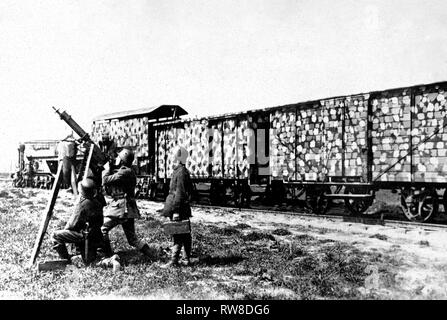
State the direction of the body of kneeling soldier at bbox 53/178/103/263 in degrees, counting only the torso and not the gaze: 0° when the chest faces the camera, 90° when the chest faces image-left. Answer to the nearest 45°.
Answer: approximately 135°

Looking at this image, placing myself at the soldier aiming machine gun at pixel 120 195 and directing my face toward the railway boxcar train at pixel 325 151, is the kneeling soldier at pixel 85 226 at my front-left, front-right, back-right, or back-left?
back-left

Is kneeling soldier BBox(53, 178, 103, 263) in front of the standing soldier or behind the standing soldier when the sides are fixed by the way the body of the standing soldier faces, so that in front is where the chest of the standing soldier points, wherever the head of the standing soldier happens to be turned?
in front

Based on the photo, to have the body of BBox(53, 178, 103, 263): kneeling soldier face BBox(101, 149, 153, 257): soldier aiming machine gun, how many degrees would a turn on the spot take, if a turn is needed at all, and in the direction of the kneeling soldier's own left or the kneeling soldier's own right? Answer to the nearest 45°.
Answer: approximately 135° to the kneeling soldier's own right

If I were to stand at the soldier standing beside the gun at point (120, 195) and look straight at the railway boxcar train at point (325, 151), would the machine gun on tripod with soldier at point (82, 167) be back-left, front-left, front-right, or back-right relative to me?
back-left

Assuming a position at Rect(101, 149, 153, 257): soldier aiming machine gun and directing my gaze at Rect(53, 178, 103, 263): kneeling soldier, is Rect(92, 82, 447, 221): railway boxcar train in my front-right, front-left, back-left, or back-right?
back-right

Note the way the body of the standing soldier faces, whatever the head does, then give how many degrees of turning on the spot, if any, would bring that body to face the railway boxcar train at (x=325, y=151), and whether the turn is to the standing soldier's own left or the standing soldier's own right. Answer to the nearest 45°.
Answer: approximately 135° to the standing soldier's own right

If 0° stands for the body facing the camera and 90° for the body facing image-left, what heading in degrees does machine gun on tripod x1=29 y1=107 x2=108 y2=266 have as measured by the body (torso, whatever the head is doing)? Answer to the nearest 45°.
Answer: approximately 90°

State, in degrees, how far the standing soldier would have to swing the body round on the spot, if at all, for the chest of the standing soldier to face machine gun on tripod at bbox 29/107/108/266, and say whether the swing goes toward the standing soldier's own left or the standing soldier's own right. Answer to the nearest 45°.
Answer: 0° — they already face them

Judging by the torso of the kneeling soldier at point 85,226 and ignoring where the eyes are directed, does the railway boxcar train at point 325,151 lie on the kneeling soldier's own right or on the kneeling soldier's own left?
on the kneeling soldier's own right
